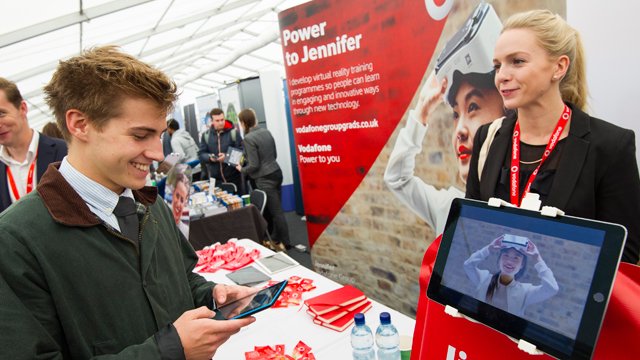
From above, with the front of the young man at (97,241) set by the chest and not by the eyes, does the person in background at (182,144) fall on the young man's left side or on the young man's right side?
on the young man's left side

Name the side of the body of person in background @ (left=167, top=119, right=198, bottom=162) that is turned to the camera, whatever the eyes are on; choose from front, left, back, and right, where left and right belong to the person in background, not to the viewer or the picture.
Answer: left

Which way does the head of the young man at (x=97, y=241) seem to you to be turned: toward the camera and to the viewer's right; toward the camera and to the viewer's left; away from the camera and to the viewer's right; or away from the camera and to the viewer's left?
toward the camera and to the viewer's right

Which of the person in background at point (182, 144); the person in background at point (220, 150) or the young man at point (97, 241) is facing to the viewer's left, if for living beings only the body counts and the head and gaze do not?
the person in background at point (182, 144)

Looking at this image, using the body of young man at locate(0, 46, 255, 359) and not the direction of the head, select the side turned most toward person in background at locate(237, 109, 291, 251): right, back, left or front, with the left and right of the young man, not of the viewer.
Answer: left

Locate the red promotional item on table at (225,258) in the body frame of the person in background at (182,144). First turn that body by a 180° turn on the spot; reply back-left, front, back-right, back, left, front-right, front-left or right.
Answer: right

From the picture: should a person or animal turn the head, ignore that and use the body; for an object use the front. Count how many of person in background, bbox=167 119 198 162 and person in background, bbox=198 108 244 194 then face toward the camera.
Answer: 1

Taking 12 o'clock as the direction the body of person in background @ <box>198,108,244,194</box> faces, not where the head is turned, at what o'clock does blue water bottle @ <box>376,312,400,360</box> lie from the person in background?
The blue water bottle is roughly at 12 o'clock from the person in background.

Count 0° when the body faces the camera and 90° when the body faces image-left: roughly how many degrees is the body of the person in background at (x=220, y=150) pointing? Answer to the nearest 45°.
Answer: approximately 0°

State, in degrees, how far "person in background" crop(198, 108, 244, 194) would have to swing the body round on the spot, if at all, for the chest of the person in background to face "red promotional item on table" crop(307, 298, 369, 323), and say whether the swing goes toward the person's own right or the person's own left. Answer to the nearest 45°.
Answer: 0° — they already face it
